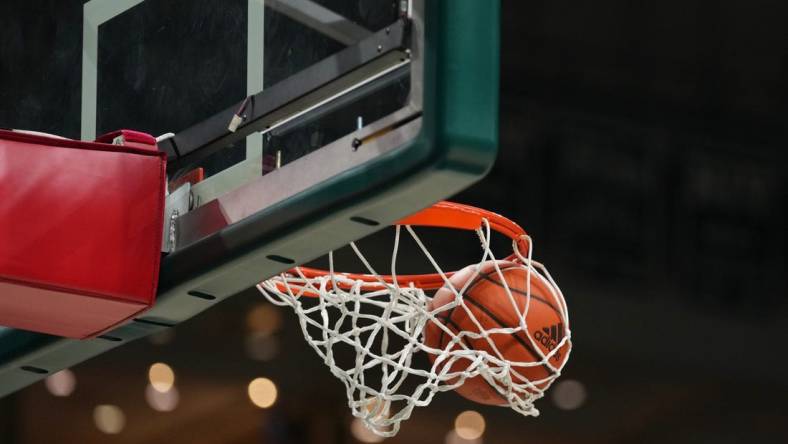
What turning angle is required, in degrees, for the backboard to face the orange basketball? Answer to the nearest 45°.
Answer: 0° — it already faces it
